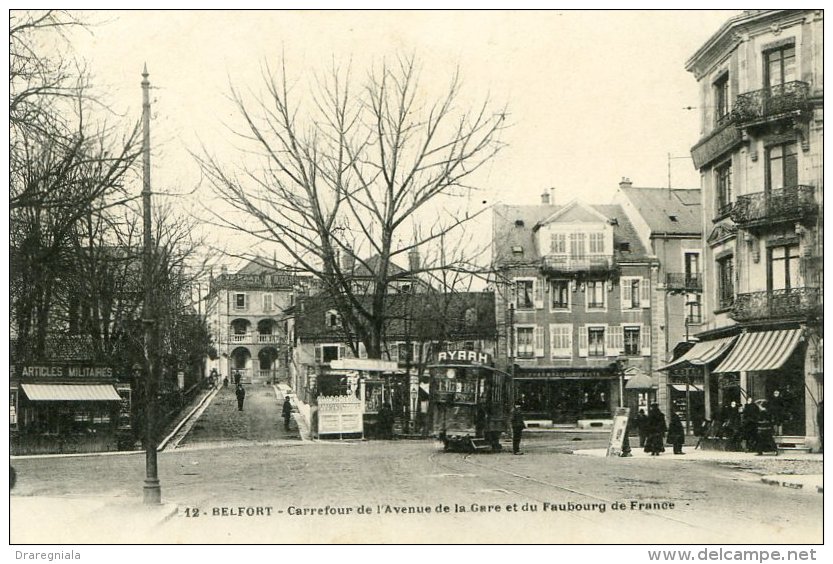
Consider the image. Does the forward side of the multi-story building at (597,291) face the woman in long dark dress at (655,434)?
yes

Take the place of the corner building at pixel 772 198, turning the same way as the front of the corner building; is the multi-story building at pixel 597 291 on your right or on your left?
on your right

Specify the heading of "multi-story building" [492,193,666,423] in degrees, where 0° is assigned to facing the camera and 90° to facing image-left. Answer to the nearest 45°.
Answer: approximately 0°

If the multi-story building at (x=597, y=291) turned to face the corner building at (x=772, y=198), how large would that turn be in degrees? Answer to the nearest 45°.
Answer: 0° — it already faces it

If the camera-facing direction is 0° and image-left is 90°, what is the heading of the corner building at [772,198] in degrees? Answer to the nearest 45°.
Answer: approximately 45°

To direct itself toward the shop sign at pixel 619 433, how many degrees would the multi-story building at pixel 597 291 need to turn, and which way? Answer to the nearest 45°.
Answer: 0° — it already faces it
